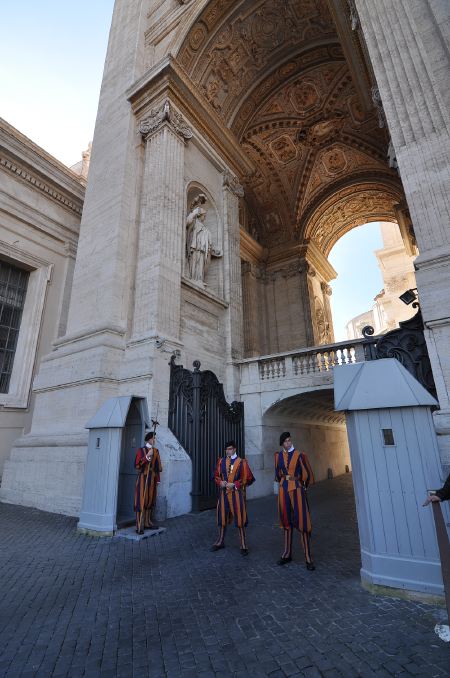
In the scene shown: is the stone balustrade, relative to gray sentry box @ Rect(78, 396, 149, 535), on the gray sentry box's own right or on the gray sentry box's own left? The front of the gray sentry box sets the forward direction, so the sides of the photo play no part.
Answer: on the gray sentry box's own left

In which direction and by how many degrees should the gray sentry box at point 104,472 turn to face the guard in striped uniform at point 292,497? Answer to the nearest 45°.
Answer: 0° — it already faces them

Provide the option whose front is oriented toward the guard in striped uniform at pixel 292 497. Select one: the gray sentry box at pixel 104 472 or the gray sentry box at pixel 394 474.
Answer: the gray sentry box at pixel 104 472

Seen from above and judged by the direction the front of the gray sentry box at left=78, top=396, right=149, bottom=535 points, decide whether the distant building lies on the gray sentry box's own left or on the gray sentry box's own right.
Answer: on the gray sentry box's own left

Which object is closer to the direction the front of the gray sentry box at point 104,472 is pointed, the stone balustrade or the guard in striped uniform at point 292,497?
the guard in striped uniform

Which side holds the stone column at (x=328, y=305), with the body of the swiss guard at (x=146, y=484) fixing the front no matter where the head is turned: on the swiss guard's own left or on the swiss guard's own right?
on the swiss guard's own left

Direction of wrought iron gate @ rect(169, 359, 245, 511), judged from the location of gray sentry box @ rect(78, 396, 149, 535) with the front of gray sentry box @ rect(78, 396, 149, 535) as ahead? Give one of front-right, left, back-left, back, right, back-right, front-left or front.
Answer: left

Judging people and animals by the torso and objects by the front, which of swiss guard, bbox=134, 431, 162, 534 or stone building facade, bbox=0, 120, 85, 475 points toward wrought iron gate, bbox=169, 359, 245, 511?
the stone building facade
